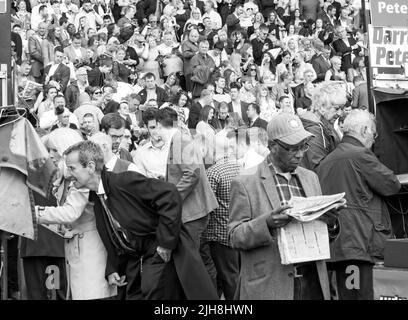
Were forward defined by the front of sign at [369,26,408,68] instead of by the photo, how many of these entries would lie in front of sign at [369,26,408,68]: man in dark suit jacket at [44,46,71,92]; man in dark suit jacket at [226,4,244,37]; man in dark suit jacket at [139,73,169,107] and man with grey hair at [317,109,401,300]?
1

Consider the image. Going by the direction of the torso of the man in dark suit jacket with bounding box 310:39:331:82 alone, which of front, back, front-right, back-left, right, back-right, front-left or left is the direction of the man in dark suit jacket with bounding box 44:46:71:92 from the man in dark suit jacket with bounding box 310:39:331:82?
right

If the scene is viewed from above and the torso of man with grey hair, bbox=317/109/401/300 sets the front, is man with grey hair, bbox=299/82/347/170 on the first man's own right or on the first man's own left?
on the first man's own left

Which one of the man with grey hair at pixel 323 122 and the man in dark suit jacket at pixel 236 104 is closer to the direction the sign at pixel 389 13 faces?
the man with grey hair
